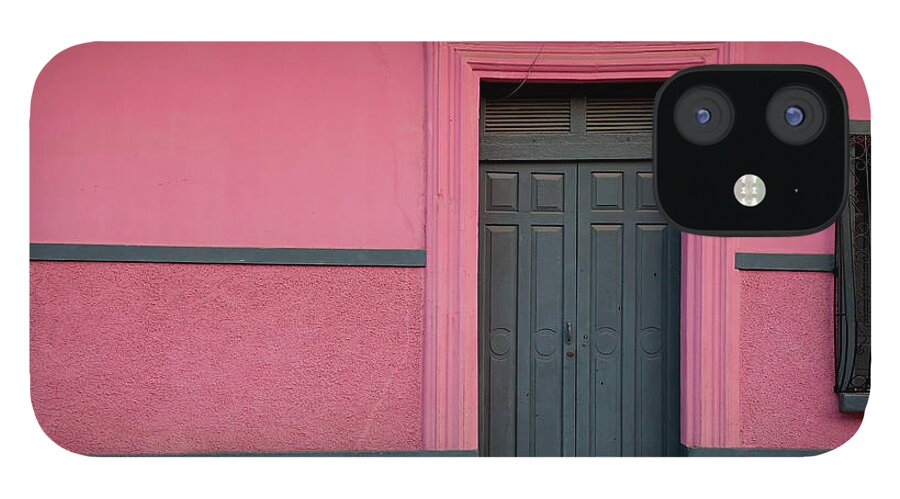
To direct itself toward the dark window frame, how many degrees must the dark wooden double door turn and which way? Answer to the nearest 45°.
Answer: approximately 90° to its left
